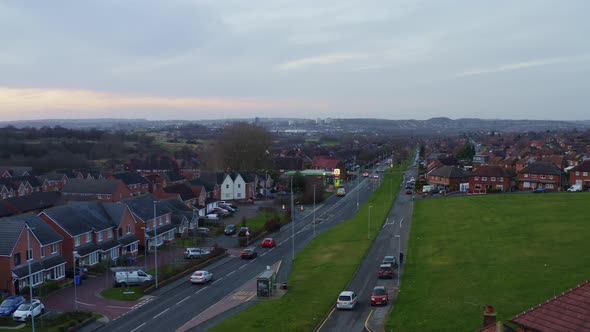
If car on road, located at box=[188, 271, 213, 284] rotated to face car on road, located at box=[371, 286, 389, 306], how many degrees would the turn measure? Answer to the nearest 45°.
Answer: approximately 90° to its right

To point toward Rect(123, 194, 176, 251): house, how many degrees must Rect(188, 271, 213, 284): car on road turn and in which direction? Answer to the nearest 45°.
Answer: approximately 45° to its left

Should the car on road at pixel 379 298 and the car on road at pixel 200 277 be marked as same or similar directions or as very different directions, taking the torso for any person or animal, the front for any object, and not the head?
very different directions

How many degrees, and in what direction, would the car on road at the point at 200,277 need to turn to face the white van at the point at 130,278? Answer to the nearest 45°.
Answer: approximately 135° to its left

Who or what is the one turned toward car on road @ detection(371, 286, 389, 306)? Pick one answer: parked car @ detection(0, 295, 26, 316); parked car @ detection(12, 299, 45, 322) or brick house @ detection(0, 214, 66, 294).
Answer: the brick house

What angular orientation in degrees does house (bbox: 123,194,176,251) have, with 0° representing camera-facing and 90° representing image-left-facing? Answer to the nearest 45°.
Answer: approximately 315°

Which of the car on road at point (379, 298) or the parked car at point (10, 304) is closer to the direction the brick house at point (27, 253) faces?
the car on road

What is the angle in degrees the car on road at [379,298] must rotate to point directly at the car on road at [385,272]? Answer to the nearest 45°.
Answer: approximately 180°

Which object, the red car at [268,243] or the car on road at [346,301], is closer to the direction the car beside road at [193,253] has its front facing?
the red car

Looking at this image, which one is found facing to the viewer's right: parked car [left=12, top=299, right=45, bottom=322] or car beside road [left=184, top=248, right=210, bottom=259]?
the car beside road
